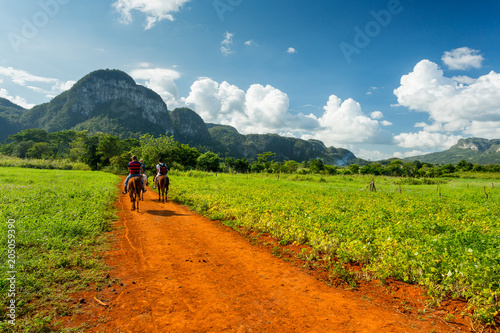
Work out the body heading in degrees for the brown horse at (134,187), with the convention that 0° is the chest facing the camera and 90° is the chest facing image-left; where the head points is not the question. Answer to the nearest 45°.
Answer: approximately 180°
